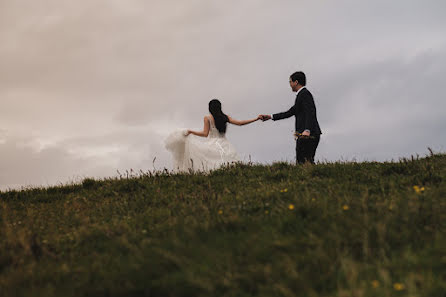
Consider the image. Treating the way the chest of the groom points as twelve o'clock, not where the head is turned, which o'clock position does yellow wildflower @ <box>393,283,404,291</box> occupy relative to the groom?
The yellow wildflower is roughly at 9 o'clock from the groom.

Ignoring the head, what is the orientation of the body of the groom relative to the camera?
to the viewer's left

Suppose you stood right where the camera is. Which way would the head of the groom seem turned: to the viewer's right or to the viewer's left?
to the viewer's left

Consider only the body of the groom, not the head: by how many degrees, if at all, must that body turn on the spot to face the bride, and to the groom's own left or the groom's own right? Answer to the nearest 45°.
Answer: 0° — they already face them

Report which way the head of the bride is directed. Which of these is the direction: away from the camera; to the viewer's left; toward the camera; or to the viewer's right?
away from the camera

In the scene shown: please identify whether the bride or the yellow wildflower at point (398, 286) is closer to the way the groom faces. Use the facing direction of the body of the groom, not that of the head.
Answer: the bride
